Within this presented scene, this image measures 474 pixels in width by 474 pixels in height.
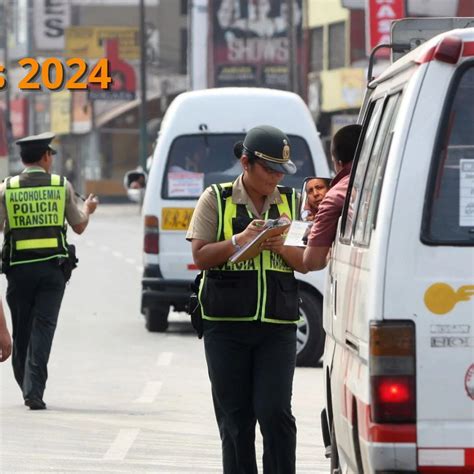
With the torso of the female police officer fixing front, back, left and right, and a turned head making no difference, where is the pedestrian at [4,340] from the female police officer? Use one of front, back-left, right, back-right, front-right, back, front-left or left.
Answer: back-right

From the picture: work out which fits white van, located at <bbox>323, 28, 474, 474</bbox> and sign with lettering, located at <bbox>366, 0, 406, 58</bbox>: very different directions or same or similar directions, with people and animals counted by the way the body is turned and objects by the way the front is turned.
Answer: very different directions

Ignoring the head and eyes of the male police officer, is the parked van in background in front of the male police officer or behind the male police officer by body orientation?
in front

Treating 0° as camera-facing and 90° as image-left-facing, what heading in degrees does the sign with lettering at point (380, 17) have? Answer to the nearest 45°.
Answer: approximately 0°

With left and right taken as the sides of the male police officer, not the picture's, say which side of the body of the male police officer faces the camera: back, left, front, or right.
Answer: back

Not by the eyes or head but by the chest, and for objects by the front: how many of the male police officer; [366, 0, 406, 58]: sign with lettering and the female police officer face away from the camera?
1
